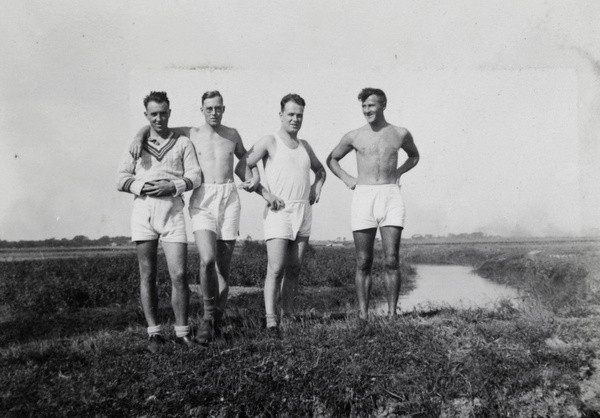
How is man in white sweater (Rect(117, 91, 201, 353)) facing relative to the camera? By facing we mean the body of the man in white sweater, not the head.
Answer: toward the camera

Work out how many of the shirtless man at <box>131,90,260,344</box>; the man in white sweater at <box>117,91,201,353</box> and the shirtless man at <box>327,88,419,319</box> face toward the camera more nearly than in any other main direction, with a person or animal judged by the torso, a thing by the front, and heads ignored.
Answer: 3

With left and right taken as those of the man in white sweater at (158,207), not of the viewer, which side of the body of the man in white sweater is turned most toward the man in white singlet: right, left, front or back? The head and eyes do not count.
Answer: left

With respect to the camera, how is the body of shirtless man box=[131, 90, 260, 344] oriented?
toward the camera

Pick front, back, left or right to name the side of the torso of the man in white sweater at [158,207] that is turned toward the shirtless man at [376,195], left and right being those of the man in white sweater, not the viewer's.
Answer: left

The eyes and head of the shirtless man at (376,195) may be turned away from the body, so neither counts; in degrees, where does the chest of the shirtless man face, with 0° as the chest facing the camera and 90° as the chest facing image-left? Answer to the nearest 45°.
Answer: approximately 0°

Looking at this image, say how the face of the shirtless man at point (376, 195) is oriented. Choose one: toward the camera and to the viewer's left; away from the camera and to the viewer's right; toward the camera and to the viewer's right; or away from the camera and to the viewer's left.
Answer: toward the camera and to the viewer's left

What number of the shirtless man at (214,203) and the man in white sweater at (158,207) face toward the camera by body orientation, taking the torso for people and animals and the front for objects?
2
